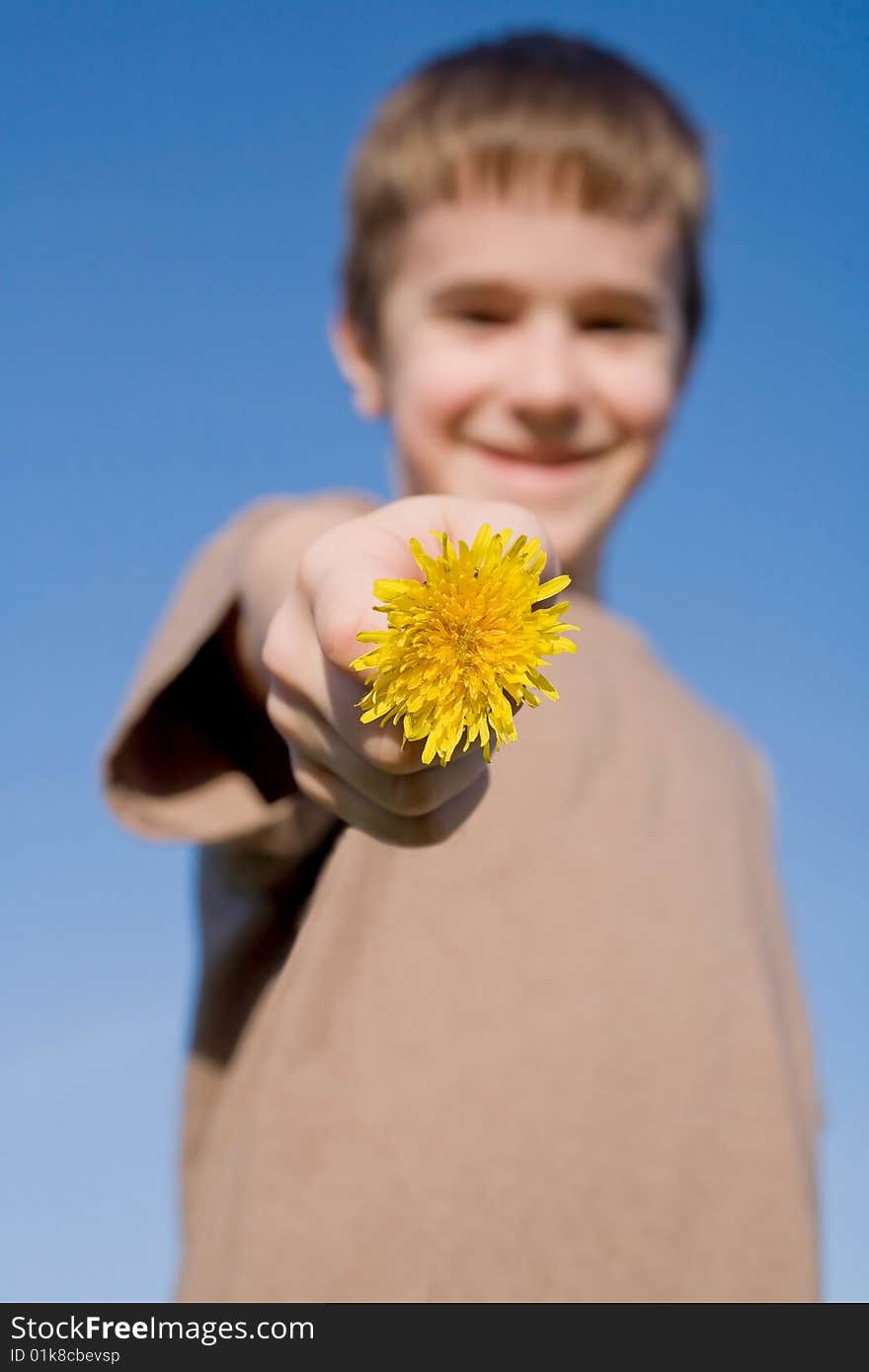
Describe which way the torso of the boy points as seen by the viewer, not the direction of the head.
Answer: toward the camera
